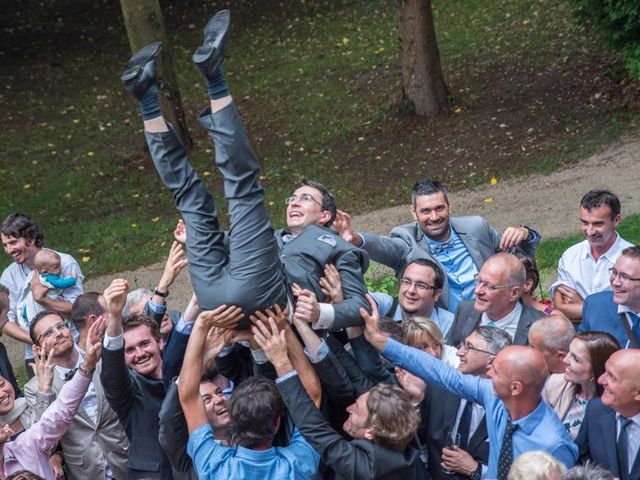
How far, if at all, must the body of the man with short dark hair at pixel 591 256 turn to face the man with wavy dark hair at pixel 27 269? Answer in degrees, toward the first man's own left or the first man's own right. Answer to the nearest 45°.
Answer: approximately 45° to the first man's own right

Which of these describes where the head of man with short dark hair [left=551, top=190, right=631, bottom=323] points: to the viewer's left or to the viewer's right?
to the viewer's left

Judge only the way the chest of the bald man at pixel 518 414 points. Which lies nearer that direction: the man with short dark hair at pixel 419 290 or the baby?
the baby

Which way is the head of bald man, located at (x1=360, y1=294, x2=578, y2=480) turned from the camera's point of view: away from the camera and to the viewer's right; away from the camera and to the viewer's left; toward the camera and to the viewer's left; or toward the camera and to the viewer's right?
away from the camera and to the viewer's left

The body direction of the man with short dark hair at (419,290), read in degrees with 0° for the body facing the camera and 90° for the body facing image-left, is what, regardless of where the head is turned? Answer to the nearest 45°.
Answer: approximately 45°

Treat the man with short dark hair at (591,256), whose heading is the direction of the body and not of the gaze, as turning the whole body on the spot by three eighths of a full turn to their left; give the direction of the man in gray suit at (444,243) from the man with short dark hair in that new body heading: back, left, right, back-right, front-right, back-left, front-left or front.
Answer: back

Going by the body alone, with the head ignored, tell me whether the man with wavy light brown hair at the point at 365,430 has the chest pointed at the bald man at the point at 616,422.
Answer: no

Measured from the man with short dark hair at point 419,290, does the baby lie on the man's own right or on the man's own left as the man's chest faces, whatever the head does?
on the man's own right

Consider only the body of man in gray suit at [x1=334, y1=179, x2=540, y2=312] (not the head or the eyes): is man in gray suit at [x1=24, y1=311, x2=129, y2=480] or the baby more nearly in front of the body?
the man in gray suit

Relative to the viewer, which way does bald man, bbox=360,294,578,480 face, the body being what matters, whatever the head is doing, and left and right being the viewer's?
facing the viewer and to the left of the viewer

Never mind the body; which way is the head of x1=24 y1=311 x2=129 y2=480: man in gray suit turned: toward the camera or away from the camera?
toward the camera

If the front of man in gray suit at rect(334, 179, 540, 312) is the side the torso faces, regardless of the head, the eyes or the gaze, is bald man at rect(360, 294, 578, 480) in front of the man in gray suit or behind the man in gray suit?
in front

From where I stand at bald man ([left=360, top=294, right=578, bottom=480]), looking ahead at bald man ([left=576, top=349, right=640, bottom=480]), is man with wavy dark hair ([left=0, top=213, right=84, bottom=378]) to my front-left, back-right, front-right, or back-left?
back-left

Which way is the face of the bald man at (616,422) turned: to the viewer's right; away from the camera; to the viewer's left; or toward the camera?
to the viewer's left

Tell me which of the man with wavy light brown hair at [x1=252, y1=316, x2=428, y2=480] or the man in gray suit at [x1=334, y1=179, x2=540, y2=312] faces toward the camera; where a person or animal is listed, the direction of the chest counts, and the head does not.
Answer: the man in gray suit

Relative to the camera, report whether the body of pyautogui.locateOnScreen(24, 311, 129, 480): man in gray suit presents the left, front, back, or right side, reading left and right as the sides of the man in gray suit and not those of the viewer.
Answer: front

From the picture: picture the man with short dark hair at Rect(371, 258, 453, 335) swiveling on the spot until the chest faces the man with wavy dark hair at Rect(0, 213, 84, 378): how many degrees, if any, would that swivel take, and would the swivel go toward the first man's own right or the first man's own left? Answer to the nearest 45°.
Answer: approximately 90° to the first man's own right

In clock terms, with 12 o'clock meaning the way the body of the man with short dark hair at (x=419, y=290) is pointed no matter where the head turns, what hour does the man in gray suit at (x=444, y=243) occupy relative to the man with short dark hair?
The man in gray suit is roughly at 5 o'clock from the man with short dark hair.

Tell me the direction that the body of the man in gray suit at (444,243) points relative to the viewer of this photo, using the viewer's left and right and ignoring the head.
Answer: facing the viewer

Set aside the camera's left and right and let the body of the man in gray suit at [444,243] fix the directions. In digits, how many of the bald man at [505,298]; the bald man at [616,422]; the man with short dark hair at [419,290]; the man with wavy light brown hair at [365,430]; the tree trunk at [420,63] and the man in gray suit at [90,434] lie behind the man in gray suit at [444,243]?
1
